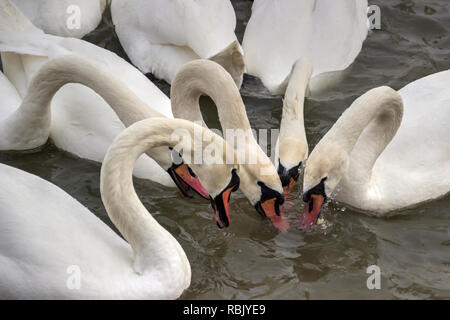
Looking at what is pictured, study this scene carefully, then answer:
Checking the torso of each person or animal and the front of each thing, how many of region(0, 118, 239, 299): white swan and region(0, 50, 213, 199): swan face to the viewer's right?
2

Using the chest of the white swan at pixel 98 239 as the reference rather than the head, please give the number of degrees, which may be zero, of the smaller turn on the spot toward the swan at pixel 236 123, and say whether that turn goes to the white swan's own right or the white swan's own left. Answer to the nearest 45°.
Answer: approximately 45° to the white swan's own left

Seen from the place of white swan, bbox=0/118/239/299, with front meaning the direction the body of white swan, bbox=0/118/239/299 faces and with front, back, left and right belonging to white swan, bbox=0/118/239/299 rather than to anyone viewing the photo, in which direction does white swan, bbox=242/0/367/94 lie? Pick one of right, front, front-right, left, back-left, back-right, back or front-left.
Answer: front-left

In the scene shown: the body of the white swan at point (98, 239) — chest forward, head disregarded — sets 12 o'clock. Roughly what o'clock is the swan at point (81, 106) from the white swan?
The swan is roughly at 9 o'clock from the white swan.

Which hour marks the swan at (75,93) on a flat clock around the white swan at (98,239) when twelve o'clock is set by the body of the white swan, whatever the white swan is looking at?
The swan is roughly at 9 o'clock from the white swan.

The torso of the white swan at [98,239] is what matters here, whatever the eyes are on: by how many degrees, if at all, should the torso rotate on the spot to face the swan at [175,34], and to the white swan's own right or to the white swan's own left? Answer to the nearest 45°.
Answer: approximately 90° to the white swan's own left

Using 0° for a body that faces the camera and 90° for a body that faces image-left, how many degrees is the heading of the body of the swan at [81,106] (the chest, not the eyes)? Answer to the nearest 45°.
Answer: approximately 270°

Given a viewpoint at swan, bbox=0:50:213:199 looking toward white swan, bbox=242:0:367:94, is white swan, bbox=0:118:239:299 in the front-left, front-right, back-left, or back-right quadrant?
back-right

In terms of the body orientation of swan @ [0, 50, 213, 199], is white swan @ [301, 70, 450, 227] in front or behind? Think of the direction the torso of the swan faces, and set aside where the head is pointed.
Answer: in front

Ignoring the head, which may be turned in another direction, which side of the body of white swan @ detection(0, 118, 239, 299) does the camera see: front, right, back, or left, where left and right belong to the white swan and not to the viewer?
right
